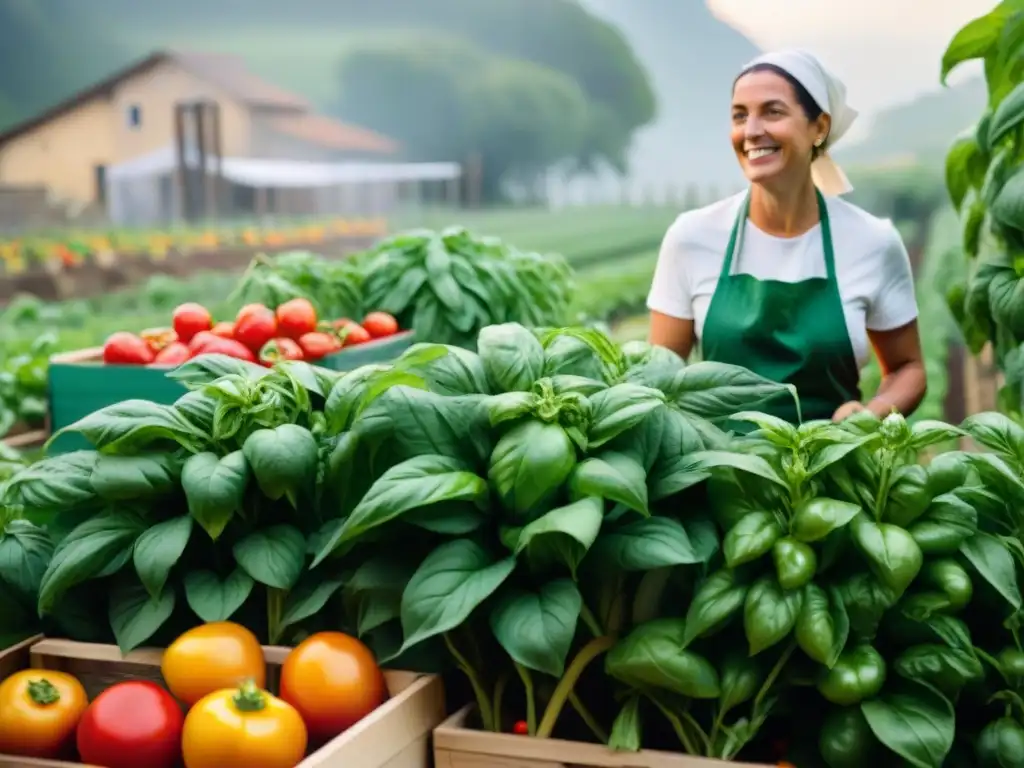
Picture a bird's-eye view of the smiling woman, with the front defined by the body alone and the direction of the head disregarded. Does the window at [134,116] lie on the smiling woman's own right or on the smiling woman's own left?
on the smiling woman's own right

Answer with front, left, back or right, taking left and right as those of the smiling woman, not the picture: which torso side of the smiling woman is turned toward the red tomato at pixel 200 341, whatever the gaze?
right

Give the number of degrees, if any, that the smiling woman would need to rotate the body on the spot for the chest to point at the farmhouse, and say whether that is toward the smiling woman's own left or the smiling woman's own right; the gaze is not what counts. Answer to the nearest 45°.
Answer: approximately 135° to the smiling woman's own right

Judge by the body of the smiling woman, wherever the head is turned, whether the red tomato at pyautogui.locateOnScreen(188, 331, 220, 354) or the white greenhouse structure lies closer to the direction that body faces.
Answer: the red tomato

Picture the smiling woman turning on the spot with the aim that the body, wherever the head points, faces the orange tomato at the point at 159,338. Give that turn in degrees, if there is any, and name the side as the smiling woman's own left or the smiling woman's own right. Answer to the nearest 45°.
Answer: approximately 90° to the smiling woman's own right

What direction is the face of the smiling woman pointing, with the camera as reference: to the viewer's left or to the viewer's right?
to the viewer's left

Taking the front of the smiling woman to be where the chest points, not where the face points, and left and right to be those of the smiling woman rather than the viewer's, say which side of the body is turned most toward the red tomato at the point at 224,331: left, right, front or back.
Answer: right

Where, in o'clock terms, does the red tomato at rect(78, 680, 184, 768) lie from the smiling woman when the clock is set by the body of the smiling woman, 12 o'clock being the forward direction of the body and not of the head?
The red tomato is roughly at 1 o'clock from the smiling woman.

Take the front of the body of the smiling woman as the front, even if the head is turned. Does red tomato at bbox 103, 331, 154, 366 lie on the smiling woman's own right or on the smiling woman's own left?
on the smiling woman's own right

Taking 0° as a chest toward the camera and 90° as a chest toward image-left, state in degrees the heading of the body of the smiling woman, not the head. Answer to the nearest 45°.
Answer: approximately 0°
